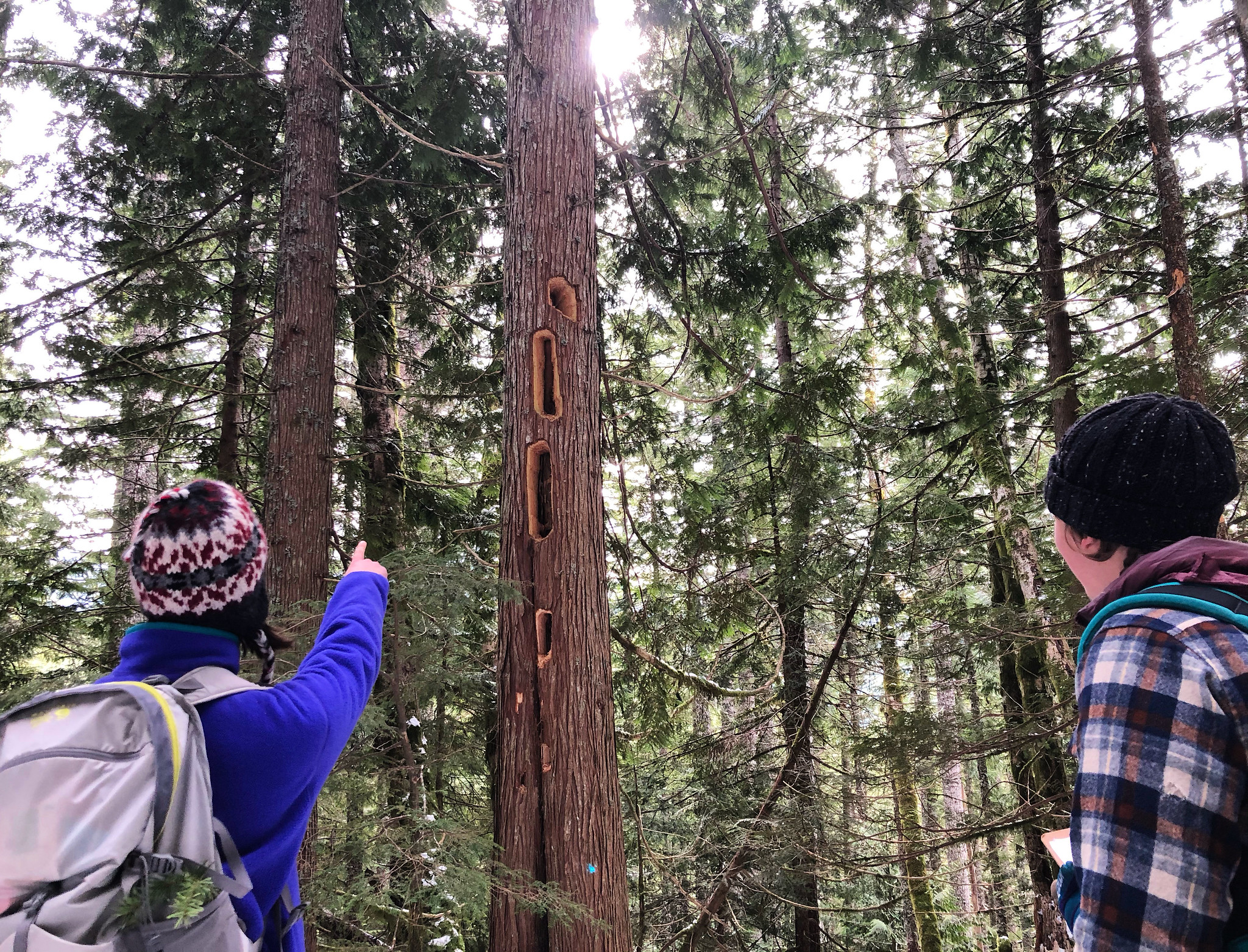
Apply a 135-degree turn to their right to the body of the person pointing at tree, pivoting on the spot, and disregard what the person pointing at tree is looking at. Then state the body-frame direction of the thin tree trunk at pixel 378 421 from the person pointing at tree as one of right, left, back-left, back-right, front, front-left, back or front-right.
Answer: back

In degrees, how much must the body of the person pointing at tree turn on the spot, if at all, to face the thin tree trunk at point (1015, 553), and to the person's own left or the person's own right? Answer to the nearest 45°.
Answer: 0° — they already face it

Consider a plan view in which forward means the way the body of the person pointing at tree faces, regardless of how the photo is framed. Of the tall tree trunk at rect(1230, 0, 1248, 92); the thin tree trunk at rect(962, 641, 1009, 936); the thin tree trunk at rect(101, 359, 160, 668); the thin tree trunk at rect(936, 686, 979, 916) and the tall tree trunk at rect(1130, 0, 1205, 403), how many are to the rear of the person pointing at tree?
0

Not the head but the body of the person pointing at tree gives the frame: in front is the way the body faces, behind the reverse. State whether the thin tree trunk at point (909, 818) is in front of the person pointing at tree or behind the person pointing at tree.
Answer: in front

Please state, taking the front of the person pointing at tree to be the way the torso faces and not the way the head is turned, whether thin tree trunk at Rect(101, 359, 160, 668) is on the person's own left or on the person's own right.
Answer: on the person's own left

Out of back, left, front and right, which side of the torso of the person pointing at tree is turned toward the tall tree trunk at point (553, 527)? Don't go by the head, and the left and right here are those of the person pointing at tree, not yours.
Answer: front

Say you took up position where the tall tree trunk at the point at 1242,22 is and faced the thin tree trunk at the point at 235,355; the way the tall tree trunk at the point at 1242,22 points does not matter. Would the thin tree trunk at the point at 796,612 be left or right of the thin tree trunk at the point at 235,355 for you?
right

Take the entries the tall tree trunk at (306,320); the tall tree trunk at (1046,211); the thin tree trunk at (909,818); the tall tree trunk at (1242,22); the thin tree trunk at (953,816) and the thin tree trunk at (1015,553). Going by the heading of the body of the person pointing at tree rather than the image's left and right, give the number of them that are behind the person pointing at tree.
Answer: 0

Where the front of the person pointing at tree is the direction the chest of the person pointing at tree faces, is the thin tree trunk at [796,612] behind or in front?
in front

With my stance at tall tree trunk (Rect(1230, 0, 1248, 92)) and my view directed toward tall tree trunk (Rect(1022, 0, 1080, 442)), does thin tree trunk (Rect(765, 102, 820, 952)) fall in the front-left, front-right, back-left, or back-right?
front-left

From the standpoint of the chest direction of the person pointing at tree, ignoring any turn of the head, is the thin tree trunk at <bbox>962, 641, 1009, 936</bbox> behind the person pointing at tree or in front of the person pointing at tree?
in front

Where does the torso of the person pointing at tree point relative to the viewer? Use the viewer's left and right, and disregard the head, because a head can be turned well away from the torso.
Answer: facing away from the viewer and to the right of the viewer
